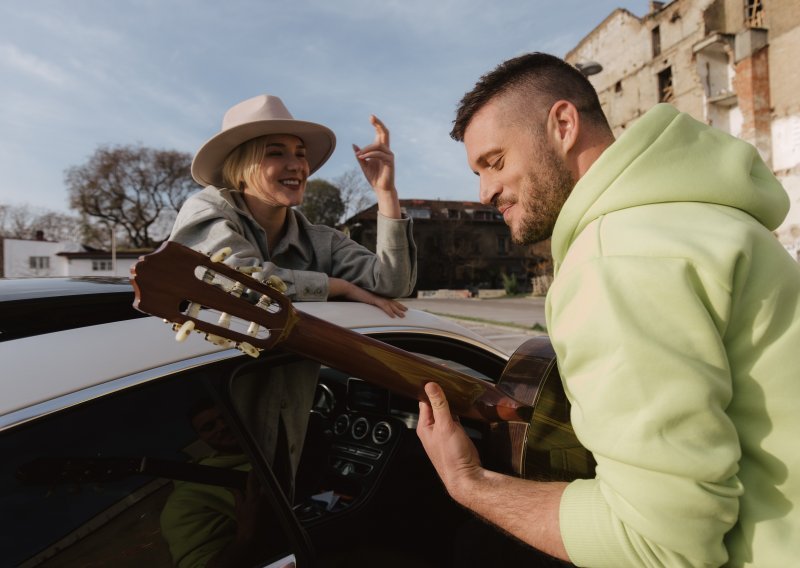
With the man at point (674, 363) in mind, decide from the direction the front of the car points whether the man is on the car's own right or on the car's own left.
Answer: on the car's own right

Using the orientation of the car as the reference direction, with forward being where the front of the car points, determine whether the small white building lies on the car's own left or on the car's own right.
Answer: on the car's own left

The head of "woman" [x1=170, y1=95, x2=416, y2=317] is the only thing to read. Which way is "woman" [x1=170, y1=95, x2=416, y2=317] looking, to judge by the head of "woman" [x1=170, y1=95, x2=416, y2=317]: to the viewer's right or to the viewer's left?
to the viewer's right

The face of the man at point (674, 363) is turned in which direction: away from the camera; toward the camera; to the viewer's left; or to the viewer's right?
to the viewer's left

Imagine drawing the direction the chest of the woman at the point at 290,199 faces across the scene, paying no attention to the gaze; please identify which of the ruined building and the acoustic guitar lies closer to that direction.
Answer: the acoustic guitar

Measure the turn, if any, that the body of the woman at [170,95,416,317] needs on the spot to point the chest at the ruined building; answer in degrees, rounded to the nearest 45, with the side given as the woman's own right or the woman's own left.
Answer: approximately 90° to the woman's own left

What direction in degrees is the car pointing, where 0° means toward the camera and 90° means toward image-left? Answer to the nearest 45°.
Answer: approximately 225°

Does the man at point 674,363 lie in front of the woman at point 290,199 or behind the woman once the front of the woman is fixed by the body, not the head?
in front

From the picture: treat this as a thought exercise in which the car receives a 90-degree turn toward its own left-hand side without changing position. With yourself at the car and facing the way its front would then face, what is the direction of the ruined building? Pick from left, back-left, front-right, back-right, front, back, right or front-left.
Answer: right
